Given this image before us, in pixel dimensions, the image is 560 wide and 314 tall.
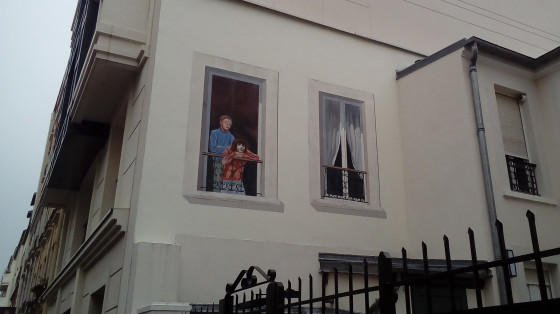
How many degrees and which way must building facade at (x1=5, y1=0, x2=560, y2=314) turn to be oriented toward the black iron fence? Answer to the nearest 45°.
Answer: approximately 45° to its left
